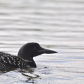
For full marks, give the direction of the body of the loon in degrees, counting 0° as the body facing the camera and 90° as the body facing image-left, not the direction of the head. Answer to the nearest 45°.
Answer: approximately 270°
